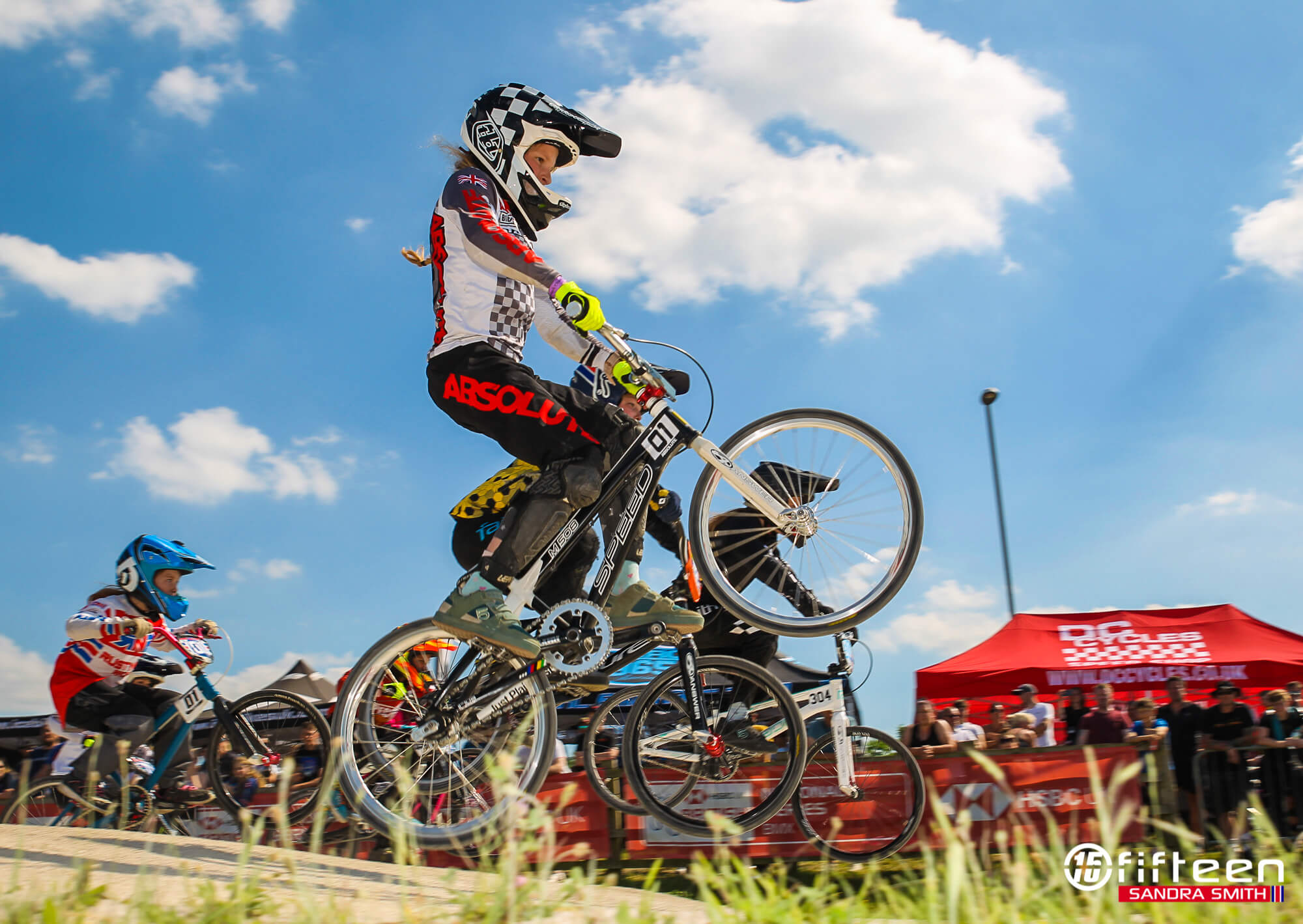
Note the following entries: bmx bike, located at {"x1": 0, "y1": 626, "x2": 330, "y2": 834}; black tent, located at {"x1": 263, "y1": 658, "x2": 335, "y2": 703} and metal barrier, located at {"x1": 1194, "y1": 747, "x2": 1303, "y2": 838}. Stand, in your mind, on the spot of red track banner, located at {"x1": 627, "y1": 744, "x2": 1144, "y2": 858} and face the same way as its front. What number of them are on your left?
1

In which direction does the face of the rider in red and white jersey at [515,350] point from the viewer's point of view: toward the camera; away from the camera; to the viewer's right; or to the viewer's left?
to the viewer's right

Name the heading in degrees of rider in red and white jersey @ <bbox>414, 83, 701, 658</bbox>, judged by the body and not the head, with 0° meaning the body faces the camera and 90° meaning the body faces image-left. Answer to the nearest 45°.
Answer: approximately 270°

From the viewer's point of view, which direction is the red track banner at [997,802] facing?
toward the camera

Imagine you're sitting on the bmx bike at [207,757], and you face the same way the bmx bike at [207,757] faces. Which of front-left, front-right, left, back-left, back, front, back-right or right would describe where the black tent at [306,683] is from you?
left

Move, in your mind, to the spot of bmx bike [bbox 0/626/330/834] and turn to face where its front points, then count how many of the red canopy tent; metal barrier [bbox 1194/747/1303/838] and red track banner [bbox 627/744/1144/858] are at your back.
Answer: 0

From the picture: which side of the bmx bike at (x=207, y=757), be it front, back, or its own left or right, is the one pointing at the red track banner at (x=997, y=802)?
front

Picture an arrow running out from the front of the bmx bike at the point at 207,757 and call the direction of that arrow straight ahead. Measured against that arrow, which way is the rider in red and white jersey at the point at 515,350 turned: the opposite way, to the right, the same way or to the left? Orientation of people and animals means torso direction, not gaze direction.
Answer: the same way

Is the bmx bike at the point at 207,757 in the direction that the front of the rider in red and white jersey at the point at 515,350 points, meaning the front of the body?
no

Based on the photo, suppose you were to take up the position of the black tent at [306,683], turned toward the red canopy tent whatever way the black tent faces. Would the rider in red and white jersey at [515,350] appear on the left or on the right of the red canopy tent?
right

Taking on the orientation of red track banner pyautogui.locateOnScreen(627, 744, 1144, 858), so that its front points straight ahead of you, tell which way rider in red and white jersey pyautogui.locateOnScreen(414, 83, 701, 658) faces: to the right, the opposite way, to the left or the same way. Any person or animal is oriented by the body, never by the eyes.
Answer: to the left

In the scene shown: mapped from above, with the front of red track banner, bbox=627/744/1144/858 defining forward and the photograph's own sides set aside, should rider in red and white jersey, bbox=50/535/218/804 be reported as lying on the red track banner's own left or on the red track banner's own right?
on the red track banner's own right

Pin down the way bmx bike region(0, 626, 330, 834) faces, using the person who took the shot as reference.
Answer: facing to the right of the viewer
